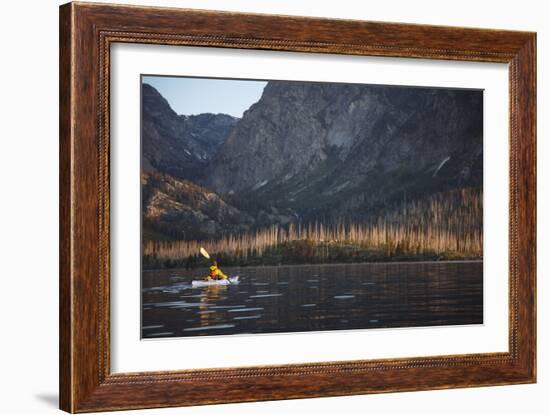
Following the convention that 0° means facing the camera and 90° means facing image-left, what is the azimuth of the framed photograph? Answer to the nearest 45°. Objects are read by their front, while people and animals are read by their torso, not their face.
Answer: approximately 315°
